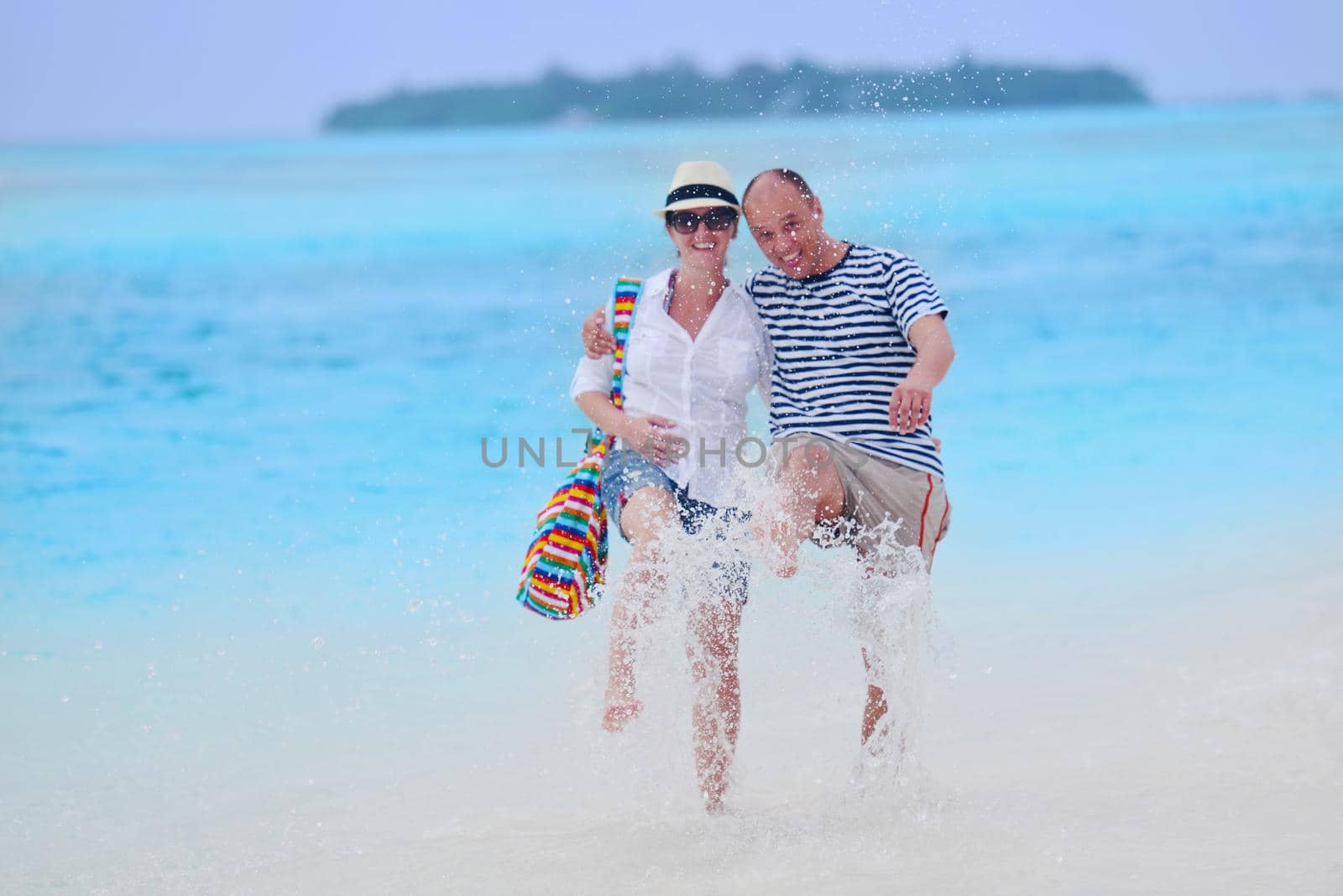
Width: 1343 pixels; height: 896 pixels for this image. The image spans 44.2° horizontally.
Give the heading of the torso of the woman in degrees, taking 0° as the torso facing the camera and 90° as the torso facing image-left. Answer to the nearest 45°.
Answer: approximately 0°
